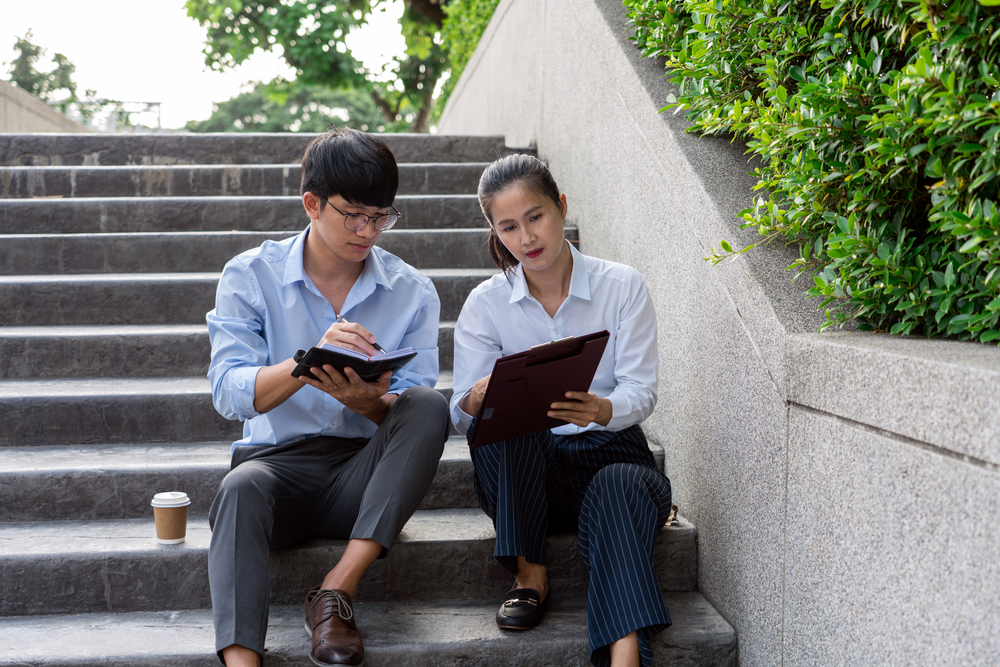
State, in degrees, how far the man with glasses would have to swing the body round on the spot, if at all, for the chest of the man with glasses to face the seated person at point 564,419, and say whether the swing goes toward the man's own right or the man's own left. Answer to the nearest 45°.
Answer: approximately 90° to the man's own left

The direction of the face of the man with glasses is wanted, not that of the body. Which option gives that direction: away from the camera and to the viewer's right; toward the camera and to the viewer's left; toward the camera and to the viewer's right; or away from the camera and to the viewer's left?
toward the camera and to the viewer's right

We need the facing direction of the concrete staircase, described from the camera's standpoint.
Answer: facing the viewer

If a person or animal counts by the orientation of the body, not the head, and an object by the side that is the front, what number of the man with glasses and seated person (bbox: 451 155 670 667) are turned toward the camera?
2

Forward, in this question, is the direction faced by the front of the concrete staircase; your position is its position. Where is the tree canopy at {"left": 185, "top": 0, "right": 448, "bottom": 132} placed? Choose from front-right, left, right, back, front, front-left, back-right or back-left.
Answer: back

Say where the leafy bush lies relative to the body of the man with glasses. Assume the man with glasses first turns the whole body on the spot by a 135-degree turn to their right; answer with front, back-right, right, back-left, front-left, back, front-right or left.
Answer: back

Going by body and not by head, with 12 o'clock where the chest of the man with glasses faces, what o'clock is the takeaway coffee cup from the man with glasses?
The takeaway coffee cup is roughly at 4 o'clock from the man with glasses.

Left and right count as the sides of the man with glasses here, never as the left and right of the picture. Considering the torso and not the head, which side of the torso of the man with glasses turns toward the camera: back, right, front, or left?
front

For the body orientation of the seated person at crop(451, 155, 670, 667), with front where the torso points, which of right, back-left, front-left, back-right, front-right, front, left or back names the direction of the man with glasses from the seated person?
right

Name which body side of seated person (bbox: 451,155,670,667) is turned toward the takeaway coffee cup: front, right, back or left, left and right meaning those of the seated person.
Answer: right

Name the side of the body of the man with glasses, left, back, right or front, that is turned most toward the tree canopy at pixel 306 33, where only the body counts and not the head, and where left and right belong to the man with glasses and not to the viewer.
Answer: back
